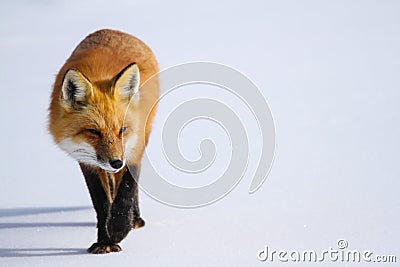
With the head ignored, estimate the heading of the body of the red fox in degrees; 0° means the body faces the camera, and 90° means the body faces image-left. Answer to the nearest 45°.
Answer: approximately 0°
